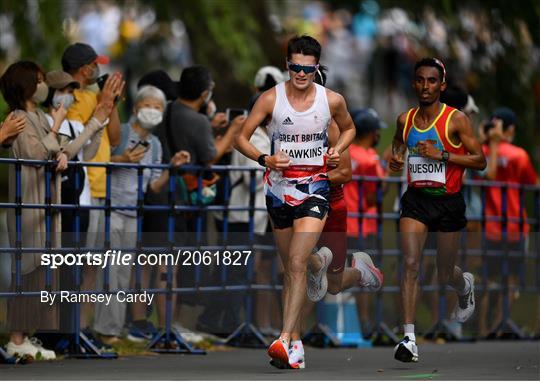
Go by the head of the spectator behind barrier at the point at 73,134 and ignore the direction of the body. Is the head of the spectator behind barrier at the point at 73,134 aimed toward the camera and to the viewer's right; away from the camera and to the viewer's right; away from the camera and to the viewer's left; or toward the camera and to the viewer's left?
toward the camera and to the viewer's right

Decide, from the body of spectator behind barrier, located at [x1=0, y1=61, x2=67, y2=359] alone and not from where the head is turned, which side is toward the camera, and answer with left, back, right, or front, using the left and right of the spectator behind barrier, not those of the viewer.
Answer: right

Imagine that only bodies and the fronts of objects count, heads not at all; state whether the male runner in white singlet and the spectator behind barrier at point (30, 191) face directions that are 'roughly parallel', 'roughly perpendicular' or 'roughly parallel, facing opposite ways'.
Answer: roughly perpendicular

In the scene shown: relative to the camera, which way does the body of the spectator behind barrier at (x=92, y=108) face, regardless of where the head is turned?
to the viewer's right

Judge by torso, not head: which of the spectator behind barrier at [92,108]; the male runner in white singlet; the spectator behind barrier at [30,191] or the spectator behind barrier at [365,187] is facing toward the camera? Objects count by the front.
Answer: the male runner in white singlet

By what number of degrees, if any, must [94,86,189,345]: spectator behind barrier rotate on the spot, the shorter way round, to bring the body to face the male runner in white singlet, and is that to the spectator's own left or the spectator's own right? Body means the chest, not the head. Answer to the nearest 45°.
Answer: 0° — they already face them

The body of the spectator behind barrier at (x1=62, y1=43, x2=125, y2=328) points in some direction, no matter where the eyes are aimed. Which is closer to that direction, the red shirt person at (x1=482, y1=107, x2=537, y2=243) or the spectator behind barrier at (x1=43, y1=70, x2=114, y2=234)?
the red shirt person

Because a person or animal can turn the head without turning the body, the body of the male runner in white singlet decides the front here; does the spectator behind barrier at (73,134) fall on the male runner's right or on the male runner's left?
on the male runner's right
